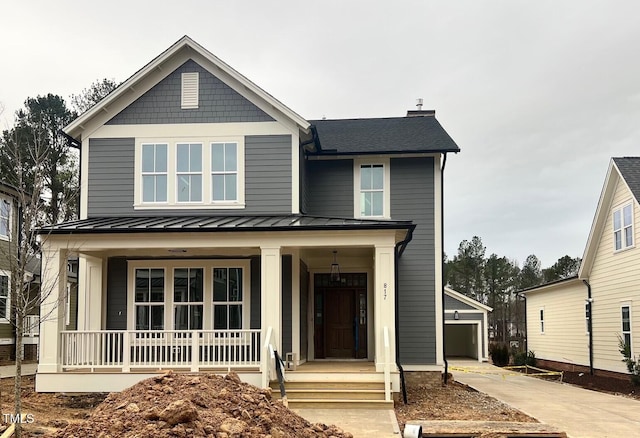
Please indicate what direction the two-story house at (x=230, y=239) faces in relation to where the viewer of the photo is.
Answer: facing the viewer

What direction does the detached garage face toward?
toward the camera

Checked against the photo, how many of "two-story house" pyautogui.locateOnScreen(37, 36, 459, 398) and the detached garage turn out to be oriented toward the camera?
2

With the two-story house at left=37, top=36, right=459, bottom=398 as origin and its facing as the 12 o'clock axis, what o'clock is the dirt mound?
The dirt mound is roughly at 12 o'clock from the two-story house.

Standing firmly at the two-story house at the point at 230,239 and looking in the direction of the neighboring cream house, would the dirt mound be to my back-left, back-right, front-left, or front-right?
back-right

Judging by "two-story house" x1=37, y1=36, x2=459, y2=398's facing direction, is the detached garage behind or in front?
behind

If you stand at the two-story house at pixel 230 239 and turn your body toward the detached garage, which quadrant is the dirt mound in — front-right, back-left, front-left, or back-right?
back-right

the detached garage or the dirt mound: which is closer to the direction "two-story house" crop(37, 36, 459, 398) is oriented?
the dirt mound
